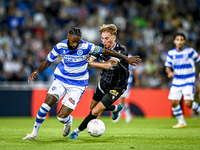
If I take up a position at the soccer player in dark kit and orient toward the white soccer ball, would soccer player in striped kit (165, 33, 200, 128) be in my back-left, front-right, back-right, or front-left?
back-left

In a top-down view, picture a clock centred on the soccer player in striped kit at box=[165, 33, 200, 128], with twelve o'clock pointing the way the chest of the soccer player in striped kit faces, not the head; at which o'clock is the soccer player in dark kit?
The soccer player in dark kit is roughly at 1 o'clock from the soccer player in striped kit.

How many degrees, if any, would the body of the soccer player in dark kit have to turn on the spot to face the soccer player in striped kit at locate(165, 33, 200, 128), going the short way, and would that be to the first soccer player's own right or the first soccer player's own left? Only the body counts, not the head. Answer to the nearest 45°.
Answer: approximately 180°

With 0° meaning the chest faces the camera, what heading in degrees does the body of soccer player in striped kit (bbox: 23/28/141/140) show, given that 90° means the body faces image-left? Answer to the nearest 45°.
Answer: approximately 0°

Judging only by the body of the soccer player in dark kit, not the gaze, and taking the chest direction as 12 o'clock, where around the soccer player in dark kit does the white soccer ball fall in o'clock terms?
The white soccer ball is roughly at 11 o'clock from the soccer player in dark kit.

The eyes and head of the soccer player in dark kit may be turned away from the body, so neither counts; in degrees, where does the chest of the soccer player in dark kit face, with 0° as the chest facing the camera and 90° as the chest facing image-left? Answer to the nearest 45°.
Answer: approximately 45°

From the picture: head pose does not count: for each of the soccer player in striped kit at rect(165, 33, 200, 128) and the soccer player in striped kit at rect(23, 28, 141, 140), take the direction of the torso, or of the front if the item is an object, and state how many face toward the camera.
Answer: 2
